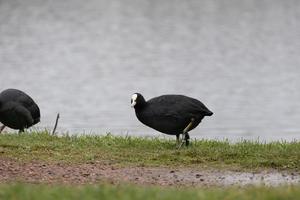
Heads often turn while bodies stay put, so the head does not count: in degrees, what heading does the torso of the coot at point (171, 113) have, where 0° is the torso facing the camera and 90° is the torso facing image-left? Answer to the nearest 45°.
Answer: approximately 90°
